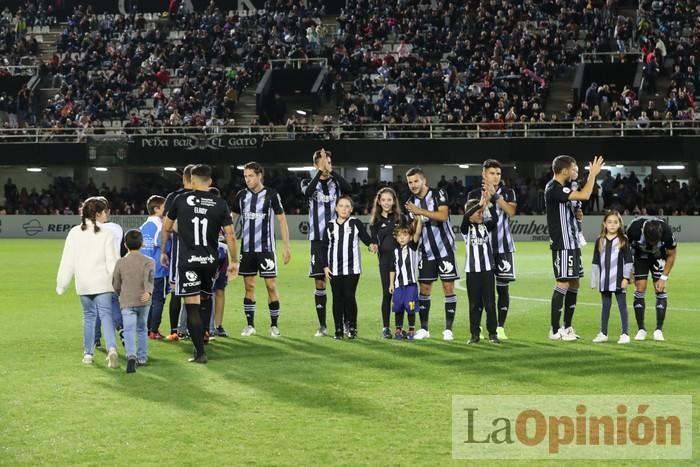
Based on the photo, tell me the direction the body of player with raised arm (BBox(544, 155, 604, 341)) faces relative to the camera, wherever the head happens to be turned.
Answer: to the viewer's right

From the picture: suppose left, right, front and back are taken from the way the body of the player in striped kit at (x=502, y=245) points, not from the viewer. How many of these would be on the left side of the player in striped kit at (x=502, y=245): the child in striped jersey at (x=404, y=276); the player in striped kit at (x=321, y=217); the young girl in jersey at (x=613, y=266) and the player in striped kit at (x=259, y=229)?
1

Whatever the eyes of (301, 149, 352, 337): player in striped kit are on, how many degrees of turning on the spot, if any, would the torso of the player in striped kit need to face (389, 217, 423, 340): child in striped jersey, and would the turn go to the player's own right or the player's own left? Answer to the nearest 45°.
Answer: approximately 45° to the player's own left

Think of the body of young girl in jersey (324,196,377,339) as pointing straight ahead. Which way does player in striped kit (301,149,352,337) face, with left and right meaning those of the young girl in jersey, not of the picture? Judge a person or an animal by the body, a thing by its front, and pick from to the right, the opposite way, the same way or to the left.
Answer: the same way

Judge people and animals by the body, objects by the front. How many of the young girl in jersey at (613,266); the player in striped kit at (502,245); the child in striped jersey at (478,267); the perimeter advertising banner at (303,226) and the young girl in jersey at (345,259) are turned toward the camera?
5

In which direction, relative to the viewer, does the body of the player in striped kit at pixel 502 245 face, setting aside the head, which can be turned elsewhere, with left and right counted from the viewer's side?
facing the viewer

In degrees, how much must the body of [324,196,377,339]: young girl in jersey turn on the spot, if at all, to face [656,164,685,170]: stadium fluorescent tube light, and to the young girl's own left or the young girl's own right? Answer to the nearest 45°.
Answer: approximately 135° to the young girl's own left

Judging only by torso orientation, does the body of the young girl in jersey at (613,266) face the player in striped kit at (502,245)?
no

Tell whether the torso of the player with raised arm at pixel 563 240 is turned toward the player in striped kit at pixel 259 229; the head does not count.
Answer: no

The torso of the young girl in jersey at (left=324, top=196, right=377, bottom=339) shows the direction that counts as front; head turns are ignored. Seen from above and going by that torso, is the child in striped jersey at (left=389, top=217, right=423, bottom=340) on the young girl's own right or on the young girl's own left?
on the young girl's own left

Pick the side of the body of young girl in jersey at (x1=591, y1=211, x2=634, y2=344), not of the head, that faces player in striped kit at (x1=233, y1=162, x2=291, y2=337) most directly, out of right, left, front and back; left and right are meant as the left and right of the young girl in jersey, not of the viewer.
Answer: right

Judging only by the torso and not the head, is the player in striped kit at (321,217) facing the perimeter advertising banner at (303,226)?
no

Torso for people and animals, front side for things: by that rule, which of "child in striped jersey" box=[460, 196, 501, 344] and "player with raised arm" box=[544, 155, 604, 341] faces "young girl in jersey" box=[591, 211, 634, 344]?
the player with raised arm

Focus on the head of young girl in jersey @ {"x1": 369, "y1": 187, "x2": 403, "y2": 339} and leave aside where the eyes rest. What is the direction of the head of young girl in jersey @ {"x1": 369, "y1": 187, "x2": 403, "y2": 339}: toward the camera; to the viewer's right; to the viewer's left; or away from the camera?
toward the camera

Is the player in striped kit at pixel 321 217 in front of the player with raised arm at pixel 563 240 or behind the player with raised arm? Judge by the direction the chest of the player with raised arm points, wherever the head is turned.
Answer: behind

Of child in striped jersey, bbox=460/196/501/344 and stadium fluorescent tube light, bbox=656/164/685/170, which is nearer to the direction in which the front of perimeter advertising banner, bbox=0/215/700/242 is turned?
the child in striped jersey
